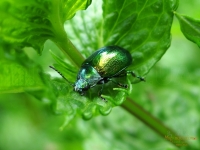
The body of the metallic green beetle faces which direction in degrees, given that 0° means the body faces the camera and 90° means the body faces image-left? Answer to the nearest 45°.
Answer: approximately 45°

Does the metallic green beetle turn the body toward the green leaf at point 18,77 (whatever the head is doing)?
yes
